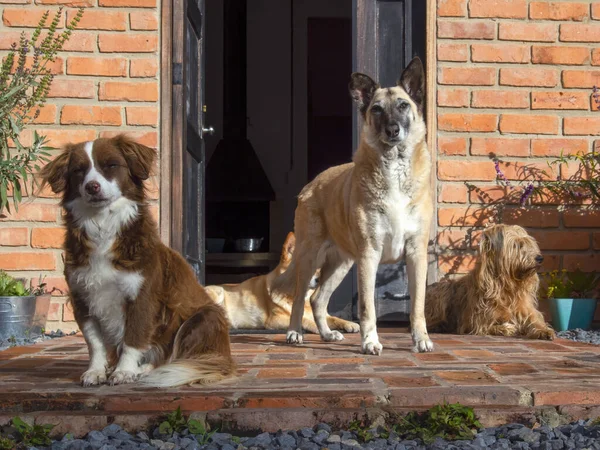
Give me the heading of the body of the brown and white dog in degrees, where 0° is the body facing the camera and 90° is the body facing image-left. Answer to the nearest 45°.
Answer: approximately 45°

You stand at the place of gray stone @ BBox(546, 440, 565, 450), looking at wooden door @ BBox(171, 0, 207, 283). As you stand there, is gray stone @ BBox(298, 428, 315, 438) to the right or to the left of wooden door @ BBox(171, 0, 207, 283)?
left

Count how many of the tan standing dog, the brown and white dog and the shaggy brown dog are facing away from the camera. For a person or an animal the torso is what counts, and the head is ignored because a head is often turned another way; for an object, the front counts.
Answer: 0

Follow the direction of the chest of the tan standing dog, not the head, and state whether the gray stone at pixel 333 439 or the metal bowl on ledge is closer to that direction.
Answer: the gray stone

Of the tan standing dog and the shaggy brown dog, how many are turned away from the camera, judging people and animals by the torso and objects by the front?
0

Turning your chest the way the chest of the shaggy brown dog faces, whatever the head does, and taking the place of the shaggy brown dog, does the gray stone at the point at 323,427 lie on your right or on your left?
on your right

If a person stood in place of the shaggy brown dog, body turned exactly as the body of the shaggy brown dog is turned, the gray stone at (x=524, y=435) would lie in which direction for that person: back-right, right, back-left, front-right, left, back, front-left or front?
front-right

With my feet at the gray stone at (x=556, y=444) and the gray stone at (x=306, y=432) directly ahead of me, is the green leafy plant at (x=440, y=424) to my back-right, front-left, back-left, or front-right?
front-right

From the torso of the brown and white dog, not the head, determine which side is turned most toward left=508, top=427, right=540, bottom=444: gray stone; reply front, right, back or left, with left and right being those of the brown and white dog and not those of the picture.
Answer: left

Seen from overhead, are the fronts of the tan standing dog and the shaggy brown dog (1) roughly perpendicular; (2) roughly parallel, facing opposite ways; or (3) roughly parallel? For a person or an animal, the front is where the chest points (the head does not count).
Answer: roughly parallel

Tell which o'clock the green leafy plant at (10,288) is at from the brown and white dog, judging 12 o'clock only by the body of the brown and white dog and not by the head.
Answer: The green leafy plant is roughly at 4 o'clock from the brown and white dog.

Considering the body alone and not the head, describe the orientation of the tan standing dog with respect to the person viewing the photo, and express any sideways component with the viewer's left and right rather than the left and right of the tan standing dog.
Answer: facing the viewer and to the right of the viewer
